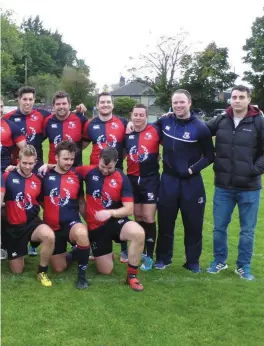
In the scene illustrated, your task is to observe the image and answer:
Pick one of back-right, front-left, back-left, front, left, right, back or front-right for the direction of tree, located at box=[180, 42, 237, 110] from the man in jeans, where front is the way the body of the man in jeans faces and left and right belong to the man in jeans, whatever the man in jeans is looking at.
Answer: back

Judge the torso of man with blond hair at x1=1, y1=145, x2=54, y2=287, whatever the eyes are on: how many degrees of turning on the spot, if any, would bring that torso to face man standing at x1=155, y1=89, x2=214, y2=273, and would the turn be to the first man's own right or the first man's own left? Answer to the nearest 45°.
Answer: approximately 90° to the first man's own left

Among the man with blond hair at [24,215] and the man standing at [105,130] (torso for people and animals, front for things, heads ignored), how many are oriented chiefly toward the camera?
2

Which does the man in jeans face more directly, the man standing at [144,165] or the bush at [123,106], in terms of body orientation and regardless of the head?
the man standing

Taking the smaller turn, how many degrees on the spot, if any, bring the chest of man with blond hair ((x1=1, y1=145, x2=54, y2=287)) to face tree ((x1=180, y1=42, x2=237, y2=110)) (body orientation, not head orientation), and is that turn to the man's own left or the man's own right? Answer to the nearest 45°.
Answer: approximately 135° to the man's own left

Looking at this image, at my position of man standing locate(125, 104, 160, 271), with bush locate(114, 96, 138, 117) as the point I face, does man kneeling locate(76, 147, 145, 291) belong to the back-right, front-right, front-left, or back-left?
back-left

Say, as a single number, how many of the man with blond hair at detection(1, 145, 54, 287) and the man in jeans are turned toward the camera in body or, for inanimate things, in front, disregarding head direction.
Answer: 2

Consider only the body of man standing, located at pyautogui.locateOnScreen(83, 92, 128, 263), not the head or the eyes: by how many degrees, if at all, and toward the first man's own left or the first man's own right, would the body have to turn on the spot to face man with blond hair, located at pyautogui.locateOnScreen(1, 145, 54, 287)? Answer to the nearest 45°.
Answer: approximately 45° to the first man's own right

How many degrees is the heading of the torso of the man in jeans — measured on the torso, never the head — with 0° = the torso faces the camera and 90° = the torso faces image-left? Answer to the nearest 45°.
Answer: approximately 0°

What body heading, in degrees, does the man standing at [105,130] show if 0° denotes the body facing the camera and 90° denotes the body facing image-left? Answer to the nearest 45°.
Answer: approximately 0°
